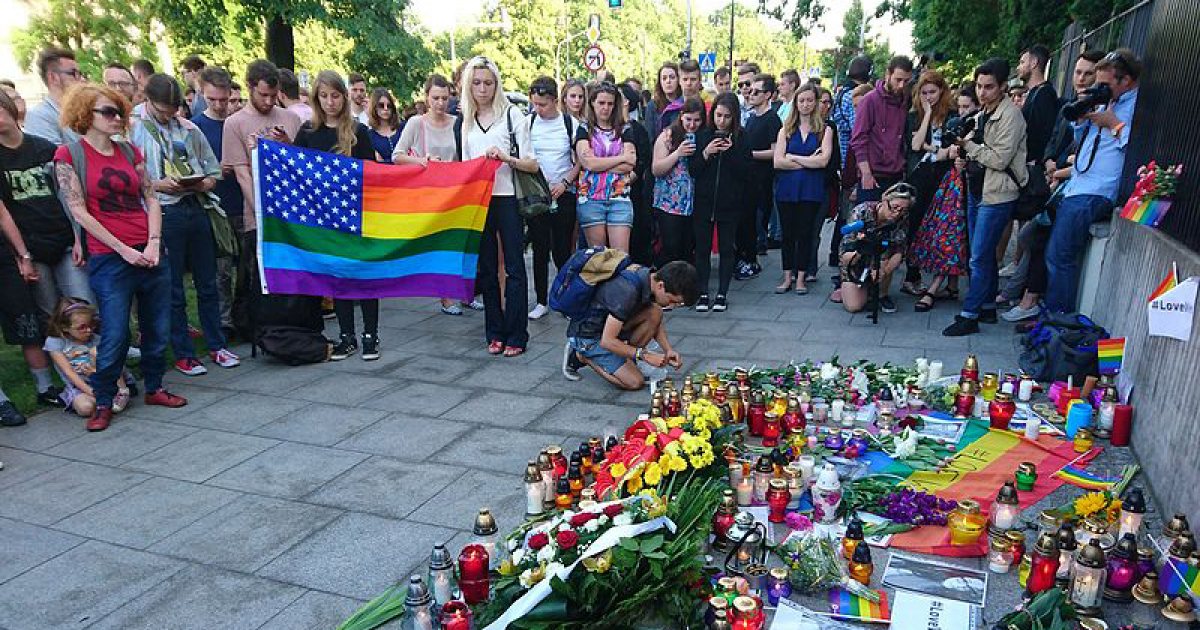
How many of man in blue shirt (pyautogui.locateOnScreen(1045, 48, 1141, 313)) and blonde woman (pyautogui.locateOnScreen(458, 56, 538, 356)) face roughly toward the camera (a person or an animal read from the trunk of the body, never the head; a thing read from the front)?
1

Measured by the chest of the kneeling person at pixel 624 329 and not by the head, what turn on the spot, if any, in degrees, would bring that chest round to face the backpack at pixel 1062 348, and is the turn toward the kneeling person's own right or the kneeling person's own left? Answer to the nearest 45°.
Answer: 0° — they already face it

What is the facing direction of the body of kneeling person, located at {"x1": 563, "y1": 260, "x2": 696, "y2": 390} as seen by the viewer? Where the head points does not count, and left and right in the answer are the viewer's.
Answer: facing to the right of the viewer

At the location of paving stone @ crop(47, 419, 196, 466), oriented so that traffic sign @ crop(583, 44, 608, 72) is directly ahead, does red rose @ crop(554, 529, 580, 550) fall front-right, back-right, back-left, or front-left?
back-right

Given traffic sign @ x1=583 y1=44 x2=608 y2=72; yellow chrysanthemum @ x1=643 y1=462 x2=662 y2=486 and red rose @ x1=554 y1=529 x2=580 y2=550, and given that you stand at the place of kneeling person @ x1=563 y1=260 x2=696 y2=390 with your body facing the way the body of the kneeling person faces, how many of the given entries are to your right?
2

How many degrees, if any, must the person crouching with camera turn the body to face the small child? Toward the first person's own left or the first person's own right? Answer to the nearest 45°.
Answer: approximately 45° to the first person's own right

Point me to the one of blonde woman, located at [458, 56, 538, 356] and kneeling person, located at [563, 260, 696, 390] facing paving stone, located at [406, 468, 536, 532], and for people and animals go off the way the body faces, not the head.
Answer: the blonde woman

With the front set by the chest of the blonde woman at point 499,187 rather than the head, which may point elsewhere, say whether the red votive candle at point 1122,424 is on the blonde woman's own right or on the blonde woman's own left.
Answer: on the blonde woman's own left
